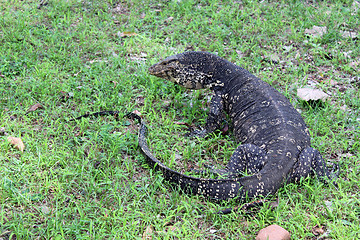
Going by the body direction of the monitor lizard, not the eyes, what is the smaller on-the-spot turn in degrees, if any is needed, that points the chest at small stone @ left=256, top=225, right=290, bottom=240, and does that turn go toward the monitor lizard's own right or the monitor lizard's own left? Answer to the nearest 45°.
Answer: approximately 135° to the monitor lizard's own left

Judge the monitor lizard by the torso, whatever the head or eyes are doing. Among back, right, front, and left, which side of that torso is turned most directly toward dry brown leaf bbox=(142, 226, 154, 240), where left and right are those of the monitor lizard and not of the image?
left

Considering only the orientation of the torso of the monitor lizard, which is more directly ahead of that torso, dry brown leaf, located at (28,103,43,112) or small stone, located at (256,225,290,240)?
the dry brown leaf

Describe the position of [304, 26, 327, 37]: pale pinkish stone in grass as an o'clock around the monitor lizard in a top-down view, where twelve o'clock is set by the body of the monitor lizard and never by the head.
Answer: The pale pinkish stone in grass is roughly at 2 o'clock from the monitor lizard.

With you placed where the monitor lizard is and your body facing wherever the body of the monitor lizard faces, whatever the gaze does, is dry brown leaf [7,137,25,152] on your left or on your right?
on your left

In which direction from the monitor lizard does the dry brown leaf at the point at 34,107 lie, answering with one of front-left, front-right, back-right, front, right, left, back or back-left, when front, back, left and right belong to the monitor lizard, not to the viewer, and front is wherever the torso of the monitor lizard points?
front-left

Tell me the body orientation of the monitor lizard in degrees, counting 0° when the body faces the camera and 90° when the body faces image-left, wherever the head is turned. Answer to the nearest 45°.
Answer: approximately 135°
